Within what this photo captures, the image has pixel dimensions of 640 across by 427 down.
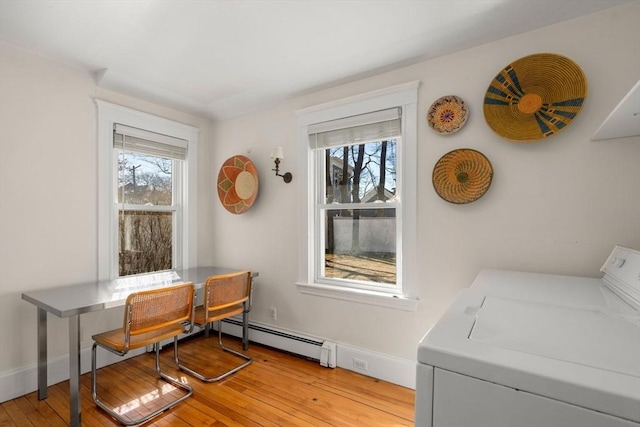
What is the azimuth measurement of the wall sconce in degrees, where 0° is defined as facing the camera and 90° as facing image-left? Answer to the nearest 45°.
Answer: approximately 45°

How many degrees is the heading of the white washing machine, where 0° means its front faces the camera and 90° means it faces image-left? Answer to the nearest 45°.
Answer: approximately 90°

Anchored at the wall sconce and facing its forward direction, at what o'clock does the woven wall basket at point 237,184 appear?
The woven wall basket is roughly at 3 o'clock from the wall sconce.

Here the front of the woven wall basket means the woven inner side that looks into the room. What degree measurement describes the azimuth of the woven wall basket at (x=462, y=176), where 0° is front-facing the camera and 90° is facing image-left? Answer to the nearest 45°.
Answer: approximately 0°

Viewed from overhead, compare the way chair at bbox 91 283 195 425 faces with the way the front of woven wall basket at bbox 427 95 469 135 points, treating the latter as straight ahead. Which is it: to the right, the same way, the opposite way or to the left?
to the right

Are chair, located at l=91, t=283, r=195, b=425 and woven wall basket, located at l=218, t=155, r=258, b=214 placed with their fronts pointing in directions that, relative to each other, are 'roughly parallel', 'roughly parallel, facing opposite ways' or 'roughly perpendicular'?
roughly perpendicular

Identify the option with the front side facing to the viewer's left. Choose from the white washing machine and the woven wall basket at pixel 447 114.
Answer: the white washing machine

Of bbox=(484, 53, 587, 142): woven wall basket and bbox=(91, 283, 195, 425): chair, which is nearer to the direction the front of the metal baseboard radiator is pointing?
the chair

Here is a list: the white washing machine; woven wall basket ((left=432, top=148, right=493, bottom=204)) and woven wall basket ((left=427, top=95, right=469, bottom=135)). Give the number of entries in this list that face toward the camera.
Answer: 2
